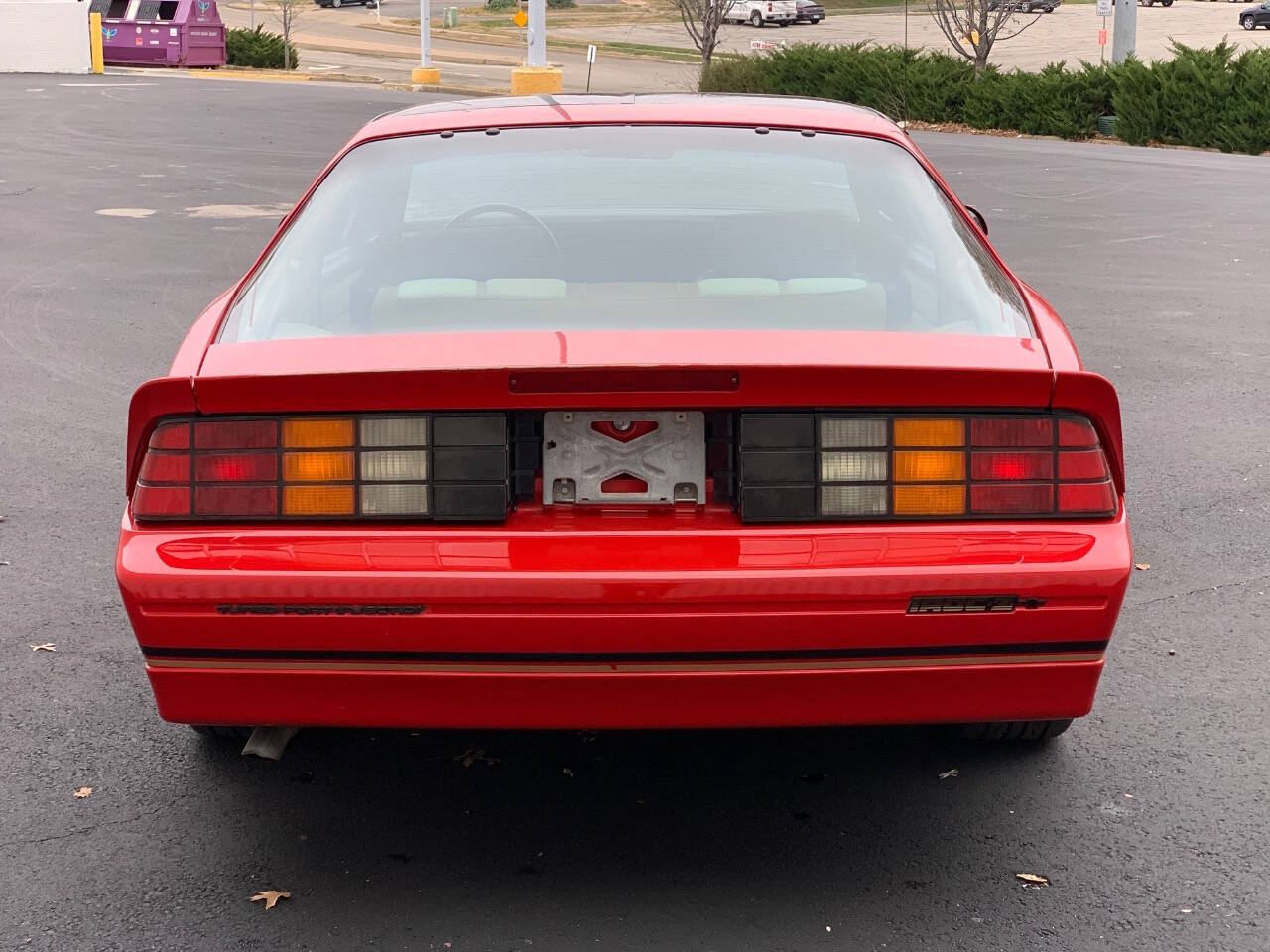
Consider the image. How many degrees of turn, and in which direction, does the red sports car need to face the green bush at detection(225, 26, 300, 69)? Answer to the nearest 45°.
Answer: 0° — it already faces it

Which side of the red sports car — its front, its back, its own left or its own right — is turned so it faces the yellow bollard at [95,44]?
front

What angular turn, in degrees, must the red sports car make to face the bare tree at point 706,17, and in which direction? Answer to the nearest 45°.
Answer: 0° — it already faces it

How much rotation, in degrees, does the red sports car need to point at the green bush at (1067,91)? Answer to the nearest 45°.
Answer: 0° — it already faces it

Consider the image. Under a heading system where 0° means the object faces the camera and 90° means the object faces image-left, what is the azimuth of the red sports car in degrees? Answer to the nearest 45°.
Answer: approximately 180°
